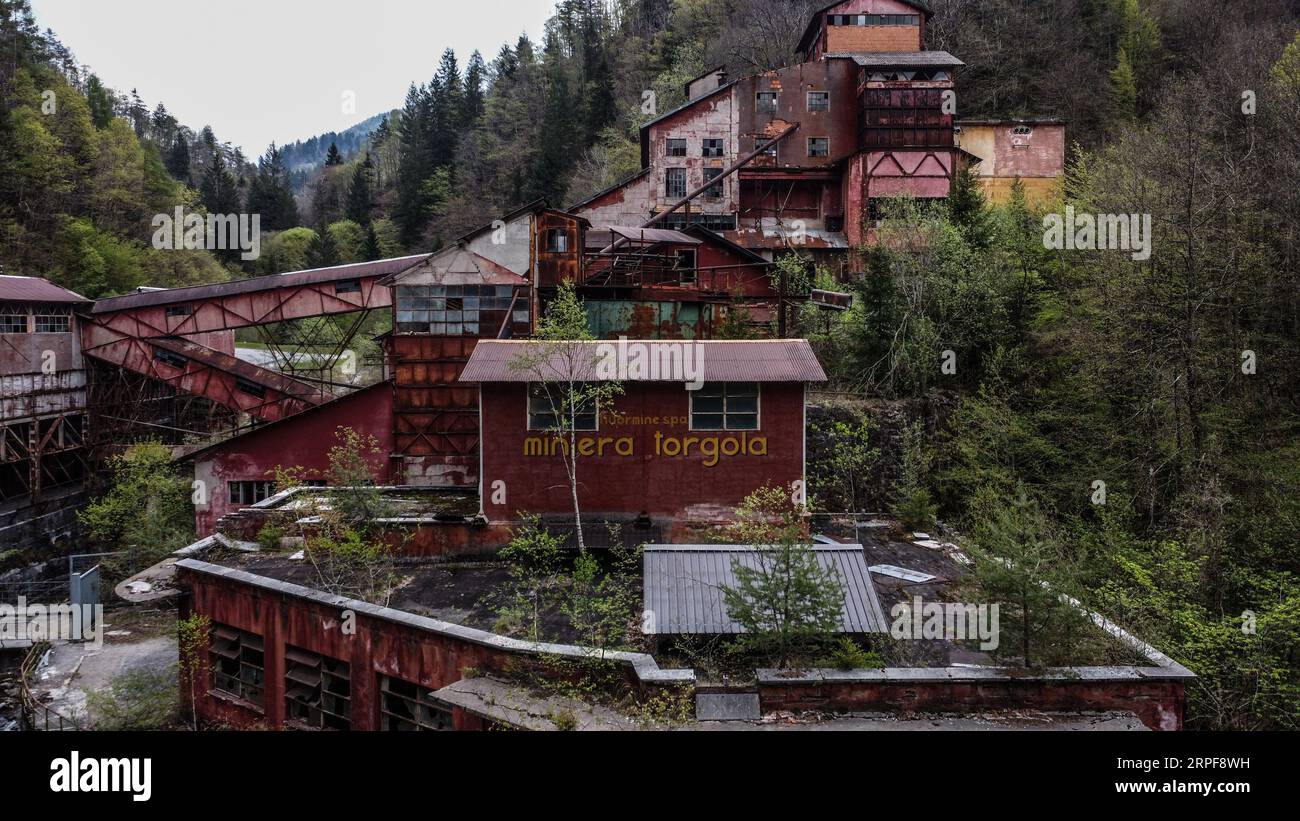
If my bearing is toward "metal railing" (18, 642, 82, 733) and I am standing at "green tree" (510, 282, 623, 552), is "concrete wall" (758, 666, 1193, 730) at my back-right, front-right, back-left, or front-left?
back-left

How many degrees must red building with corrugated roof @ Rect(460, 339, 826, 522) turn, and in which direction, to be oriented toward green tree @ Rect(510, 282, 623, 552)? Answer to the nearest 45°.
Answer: approximately 90° to its right

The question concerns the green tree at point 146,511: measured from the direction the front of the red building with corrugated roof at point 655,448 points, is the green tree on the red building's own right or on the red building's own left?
on the red building's own right

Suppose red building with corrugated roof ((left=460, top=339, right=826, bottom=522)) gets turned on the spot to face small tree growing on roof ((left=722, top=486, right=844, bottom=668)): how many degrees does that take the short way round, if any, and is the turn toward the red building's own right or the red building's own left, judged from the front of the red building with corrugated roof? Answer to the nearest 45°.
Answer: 0° — it already faces it

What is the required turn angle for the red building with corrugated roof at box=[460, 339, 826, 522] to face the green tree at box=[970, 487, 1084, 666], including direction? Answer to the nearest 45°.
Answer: approximately 45° to its left

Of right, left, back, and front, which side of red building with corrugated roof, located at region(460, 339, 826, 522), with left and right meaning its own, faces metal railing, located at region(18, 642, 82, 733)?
right

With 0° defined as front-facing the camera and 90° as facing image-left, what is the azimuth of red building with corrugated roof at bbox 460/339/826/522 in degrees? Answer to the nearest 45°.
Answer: approximately 0°
